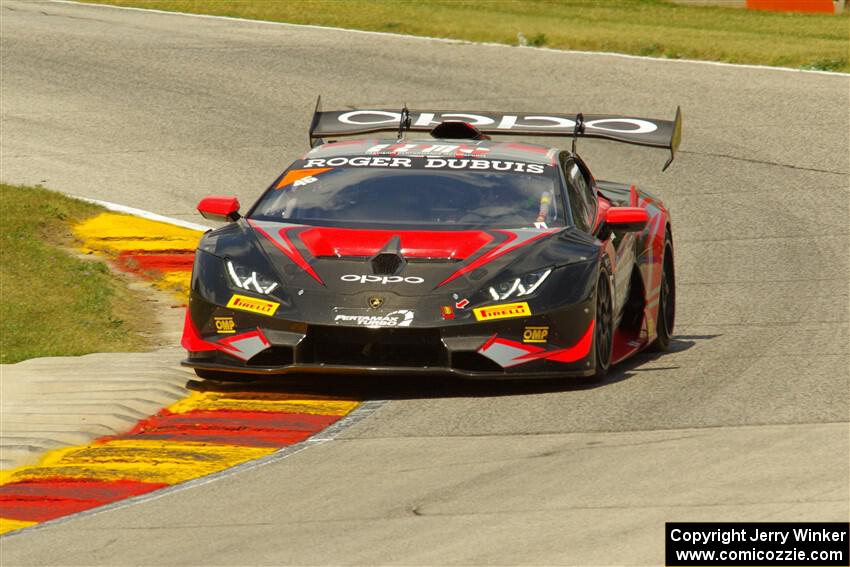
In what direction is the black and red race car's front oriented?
toward the camera
